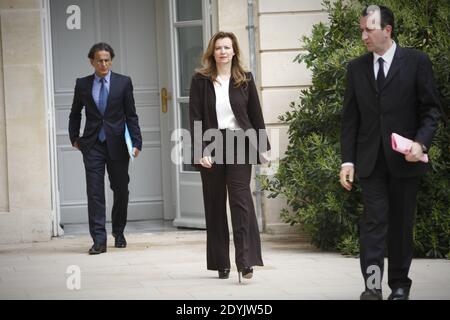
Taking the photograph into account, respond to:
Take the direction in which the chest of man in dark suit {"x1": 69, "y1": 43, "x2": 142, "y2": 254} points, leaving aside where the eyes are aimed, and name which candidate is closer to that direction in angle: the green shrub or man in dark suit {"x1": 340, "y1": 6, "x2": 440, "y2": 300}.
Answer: the man in dark suit

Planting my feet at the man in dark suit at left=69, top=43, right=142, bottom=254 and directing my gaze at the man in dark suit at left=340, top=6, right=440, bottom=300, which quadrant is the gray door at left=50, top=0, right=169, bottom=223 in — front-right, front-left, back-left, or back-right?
back-left

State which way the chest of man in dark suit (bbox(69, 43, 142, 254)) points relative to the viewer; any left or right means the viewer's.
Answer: facing the viewer

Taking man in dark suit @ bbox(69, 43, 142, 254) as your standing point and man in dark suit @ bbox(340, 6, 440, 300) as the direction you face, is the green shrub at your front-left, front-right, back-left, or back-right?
front-left

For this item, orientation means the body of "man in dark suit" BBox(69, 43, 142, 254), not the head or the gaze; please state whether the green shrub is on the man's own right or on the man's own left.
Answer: on the man's own left

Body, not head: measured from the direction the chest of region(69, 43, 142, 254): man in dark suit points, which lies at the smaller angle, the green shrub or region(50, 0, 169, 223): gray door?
the green shrub

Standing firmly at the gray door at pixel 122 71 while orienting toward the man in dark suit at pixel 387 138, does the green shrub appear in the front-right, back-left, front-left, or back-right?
front-left

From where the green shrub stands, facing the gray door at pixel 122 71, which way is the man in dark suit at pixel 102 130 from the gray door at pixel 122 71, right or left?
left

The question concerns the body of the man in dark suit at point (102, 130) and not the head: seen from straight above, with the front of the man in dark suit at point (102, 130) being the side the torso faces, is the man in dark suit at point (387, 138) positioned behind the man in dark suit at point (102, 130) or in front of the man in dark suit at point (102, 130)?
in front

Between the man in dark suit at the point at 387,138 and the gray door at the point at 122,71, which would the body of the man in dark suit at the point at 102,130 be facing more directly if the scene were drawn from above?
the man in dark suit

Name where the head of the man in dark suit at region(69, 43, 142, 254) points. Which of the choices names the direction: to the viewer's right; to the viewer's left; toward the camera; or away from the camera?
toward the camera

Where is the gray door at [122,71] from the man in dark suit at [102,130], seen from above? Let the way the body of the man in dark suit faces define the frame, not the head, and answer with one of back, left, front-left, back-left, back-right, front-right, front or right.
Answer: back
